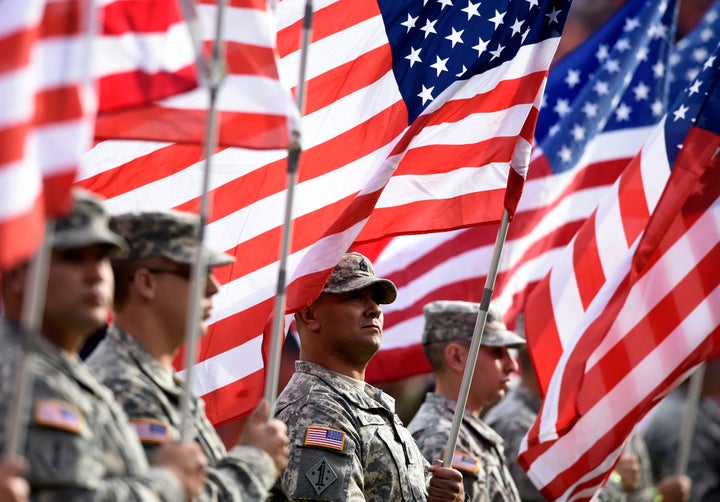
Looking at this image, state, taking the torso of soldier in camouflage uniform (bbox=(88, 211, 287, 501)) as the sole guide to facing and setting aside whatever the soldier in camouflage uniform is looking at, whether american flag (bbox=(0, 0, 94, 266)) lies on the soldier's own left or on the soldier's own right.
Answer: on the soldier's own right

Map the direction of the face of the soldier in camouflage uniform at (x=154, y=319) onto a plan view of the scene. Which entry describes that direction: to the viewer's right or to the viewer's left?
to the viewer's right

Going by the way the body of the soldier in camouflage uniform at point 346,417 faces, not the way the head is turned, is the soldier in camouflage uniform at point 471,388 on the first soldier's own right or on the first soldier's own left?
on the first soldier's own left

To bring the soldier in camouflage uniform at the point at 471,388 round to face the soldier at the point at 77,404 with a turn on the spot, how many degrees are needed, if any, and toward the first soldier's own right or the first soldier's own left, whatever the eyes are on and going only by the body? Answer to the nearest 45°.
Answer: approximately 90° to the first soldier's own right

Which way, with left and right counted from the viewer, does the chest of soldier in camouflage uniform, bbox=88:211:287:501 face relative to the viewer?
facing to the right of the viewer

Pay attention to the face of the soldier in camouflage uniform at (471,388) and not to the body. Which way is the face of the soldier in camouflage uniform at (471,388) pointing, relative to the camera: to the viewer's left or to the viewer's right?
to the viewer's right

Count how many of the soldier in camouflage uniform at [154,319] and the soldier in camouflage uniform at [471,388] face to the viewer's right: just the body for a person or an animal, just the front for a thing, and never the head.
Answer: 2

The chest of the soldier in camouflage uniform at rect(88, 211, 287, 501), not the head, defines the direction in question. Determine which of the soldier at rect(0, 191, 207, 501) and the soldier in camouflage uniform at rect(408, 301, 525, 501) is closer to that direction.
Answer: the soldier in camouflage uniform

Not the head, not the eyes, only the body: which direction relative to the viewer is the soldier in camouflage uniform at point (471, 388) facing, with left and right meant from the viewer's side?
facing to the right of the viewer
